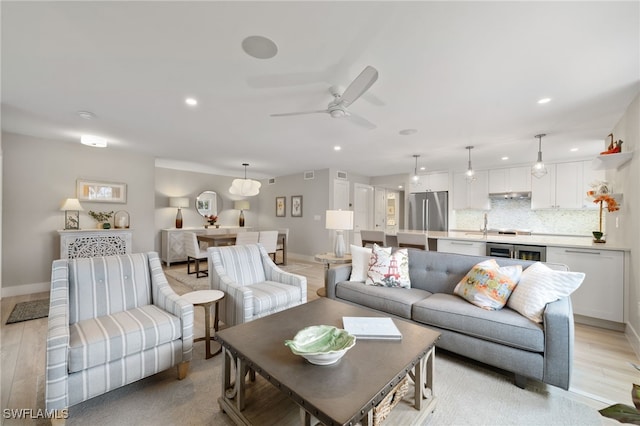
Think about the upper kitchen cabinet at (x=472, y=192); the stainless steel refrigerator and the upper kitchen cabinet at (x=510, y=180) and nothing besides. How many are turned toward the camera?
3

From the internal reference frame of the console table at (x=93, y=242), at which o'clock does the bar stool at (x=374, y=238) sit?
The bar stool is roughly at 12 o'clock from the console table.

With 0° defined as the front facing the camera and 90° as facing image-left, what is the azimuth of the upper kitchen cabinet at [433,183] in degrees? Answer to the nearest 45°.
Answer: approximately 45°

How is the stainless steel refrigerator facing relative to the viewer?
toward the camera

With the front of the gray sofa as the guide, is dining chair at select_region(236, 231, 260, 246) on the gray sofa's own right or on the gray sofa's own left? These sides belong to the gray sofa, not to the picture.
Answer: on the gray sofa's own right

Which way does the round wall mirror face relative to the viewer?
toward the camera

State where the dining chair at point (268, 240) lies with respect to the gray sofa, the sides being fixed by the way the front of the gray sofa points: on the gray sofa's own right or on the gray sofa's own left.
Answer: on the gray sofa's own right

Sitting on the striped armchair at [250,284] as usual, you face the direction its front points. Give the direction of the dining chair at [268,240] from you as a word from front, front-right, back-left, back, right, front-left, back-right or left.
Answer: back-left

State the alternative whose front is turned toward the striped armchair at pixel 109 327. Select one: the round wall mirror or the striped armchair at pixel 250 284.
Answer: the round wall mirror

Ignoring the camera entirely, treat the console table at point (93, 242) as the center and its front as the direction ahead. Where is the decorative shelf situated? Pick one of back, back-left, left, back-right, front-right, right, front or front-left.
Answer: front

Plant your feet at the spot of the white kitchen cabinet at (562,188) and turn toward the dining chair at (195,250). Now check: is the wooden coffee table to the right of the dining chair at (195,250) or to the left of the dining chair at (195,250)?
left

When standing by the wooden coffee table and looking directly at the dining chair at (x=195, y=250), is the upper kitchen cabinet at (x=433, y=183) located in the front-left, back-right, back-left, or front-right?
front-right

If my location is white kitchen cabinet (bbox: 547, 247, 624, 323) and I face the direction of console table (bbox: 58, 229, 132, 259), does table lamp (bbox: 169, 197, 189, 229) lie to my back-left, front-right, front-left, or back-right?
front-right

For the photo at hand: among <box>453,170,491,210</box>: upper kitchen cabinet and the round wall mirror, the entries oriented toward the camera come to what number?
2
